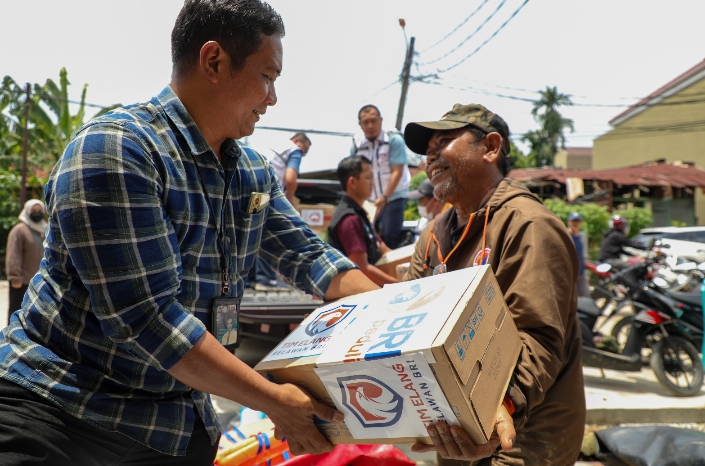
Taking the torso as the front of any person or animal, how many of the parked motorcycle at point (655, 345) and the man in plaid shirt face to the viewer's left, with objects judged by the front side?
0

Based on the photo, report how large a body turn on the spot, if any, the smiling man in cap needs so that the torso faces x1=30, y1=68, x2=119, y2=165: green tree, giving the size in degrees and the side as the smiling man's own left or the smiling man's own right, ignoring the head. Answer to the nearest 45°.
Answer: approximately 90° to the smiling man's own right

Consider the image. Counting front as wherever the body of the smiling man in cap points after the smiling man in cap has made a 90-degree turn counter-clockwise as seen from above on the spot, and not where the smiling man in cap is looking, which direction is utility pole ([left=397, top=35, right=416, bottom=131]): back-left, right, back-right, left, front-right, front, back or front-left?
back-left

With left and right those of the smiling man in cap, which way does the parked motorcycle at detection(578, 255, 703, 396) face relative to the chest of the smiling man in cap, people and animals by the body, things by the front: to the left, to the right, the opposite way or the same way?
to the left

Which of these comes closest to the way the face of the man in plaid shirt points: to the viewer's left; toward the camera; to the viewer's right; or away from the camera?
to the viewer's right

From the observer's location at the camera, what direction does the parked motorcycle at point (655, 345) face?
facing the viewer and to the right of the viewer

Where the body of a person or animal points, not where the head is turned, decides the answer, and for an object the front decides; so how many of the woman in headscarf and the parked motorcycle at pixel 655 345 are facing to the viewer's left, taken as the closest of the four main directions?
0

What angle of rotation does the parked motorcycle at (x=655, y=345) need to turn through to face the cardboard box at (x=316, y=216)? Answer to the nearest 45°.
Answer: approximately 135° to its right

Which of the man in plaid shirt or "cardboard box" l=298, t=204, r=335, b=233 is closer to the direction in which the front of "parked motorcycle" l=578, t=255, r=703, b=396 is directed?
the man in plaid shirt

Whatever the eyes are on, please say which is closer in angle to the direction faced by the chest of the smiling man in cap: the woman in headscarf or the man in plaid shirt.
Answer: the man in plaid shirt

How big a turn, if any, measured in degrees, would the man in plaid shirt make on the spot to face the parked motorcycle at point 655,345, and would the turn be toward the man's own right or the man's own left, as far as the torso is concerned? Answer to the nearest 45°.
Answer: approximately 90° to the man's own left
